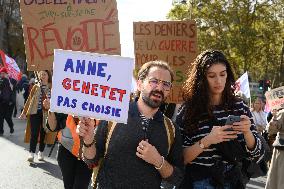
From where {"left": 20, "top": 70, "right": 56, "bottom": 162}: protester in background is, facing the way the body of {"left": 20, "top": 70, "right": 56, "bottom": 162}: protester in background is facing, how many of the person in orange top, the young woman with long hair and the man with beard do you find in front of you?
3

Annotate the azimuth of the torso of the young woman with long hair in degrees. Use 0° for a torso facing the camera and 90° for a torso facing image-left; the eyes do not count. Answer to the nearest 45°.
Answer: approximately 315°

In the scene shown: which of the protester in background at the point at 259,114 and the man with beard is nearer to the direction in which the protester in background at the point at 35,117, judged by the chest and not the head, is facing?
the man with beard

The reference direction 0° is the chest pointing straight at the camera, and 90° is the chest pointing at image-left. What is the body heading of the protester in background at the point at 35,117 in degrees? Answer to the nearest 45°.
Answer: approximately 0°

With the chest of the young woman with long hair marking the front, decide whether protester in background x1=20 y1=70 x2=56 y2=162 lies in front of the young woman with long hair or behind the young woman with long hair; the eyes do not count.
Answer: behind
